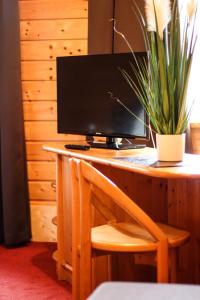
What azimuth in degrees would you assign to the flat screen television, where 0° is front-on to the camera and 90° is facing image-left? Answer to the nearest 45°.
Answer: approximately 45°

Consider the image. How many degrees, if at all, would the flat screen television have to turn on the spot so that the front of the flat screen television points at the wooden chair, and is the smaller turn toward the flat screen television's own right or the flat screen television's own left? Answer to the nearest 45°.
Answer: approximately 45° to the flat screen television's own left

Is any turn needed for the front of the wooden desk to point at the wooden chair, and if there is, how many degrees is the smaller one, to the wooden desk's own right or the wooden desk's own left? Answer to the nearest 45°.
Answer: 0° — it already faces it

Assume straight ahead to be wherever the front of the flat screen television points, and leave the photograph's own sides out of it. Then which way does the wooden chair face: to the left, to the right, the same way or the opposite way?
the opposite way

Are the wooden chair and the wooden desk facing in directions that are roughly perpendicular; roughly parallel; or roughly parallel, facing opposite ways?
roughly parallel, facing opposite ways

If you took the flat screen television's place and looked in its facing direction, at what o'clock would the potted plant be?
The potted plant is roughly at 10 o'clock from the flat screen television.
